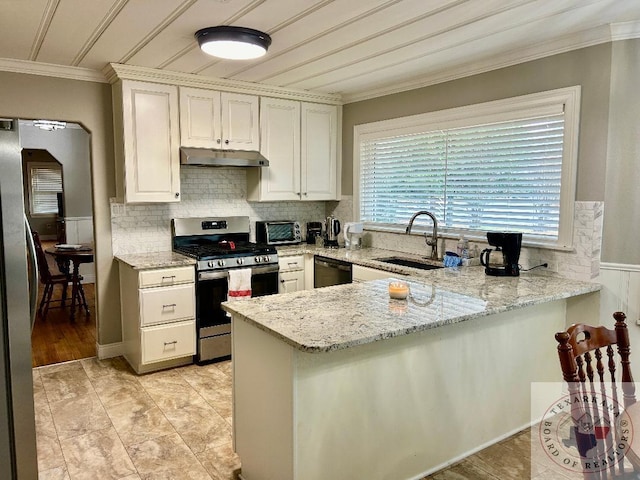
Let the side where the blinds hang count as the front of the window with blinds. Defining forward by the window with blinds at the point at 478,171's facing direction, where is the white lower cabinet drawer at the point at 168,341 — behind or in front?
in front

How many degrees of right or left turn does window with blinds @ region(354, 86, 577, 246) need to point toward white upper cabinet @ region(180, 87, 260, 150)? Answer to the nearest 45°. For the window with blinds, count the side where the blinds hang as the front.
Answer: approximately 45° to its right

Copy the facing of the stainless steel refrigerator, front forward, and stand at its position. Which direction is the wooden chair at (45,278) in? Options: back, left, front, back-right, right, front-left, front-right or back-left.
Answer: left

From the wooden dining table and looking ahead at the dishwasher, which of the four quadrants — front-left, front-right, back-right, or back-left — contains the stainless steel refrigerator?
front-right

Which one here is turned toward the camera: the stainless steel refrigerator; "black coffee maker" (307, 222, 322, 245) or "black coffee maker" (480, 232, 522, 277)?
"black coffee maker" (307, 222, 322, 245)

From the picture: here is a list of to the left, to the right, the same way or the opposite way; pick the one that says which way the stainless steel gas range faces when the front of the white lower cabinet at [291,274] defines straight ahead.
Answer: the same way

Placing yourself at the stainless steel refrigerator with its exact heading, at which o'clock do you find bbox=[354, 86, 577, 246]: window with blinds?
The window with blinds is roughly at 12 o'clock from the stainless steel refrigerator.

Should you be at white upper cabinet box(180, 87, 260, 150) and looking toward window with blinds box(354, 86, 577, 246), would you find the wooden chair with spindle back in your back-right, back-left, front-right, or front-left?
front-right

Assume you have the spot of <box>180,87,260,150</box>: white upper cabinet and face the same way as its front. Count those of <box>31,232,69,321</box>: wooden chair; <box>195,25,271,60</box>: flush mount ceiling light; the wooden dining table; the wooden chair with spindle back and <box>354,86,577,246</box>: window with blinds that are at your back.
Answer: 2

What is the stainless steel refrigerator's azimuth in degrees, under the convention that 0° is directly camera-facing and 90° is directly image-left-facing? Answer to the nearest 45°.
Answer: approximately 270°

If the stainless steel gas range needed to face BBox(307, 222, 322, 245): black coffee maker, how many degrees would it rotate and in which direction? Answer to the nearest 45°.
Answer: approximately 90° to its left

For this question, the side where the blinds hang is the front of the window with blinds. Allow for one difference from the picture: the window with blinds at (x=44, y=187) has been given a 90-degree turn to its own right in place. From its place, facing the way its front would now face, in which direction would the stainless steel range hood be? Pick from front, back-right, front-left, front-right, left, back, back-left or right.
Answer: left

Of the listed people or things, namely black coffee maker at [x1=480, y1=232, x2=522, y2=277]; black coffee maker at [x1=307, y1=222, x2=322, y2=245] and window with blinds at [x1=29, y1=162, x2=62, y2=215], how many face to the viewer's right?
0

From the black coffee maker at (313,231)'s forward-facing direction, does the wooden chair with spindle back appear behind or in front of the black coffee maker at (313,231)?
in front

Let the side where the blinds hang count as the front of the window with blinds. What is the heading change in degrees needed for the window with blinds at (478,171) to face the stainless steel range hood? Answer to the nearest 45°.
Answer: approximately 45° to its right

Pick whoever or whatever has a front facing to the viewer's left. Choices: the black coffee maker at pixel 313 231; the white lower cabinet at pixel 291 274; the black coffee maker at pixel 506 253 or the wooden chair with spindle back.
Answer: the black coffee maker at pixel 506 253

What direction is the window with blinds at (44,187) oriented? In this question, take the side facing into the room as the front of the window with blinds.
toward the camera
